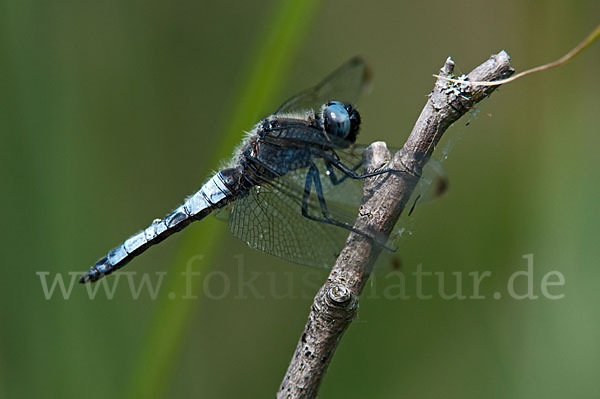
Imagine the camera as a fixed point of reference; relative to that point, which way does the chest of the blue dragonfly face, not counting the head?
to the viewer's right
